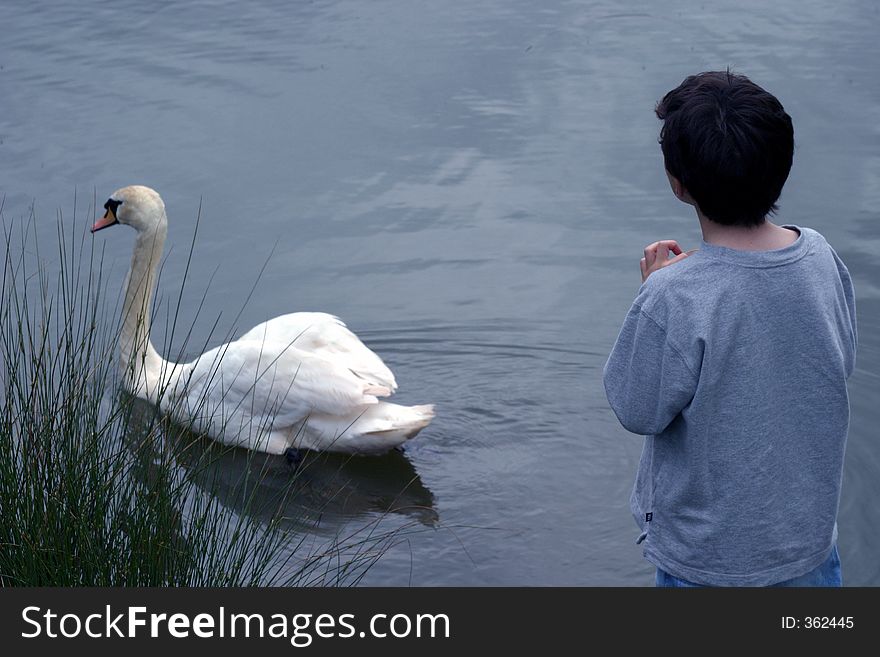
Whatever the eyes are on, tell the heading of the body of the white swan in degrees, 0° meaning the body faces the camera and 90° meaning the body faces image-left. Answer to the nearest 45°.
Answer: approximately 90°

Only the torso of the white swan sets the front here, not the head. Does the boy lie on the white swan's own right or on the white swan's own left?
on the white swan's own left

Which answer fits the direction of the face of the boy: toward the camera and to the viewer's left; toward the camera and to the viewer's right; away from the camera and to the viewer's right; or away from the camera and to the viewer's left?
away from the camera and to the viewer's left
